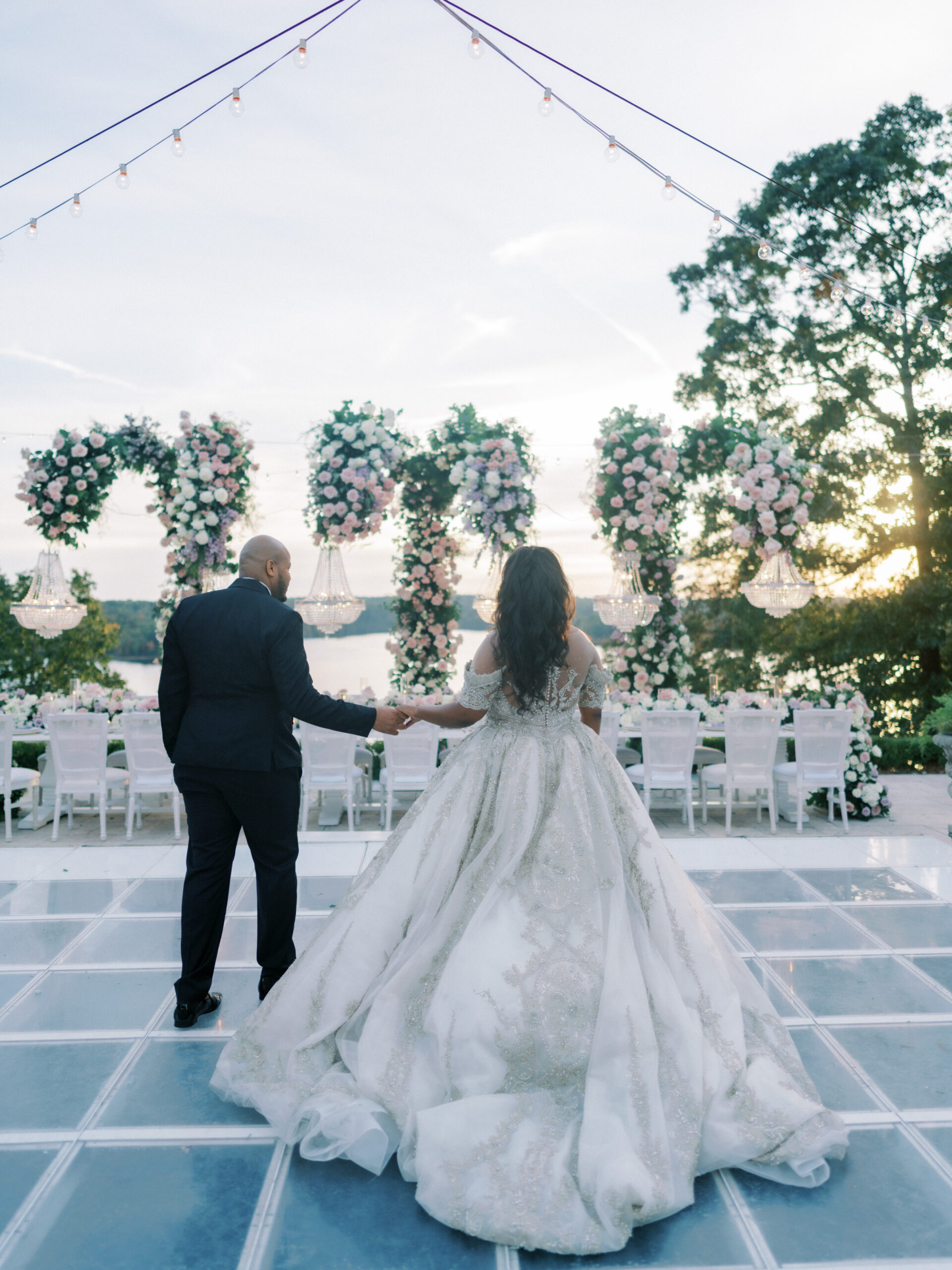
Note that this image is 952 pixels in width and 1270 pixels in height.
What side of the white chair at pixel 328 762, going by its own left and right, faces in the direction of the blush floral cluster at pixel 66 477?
left

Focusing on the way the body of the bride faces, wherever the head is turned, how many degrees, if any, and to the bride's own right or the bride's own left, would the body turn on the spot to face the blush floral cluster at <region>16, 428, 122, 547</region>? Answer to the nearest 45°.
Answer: approximately 45° to the bride's own left

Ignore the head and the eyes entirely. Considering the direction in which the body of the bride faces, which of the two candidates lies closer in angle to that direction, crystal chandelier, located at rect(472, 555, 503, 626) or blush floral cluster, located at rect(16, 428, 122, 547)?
the crystal chandelier

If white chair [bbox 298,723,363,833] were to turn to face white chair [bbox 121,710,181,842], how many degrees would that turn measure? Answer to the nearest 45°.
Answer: approximately 90° to its left

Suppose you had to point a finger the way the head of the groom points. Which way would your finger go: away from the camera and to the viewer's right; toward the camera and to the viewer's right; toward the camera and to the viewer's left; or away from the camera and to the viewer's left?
away from the camera and to the viewer's right

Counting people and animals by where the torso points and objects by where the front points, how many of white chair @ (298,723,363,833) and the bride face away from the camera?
2

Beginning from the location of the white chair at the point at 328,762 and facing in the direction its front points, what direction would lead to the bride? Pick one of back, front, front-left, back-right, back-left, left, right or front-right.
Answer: back

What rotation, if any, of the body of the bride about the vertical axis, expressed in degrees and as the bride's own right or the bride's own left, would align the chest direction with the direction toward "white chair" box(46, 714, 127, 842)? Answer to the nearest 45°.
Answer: approximately 45° to the bride's own left

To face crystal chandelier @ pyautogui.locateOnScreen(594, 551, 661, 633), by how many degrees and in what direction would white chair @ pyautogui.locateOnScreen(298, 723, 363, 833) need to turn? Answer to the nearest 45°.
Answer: approximately 90° to its right

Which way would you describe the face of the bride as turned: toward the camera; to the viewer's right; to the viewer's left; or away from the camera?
away from the camera

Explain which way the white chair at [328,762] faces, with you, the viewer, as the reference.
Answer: facing away from the viewer

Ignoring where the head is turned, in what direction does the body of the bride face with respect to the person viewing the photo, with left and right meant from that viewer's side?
facing away from the viewer
